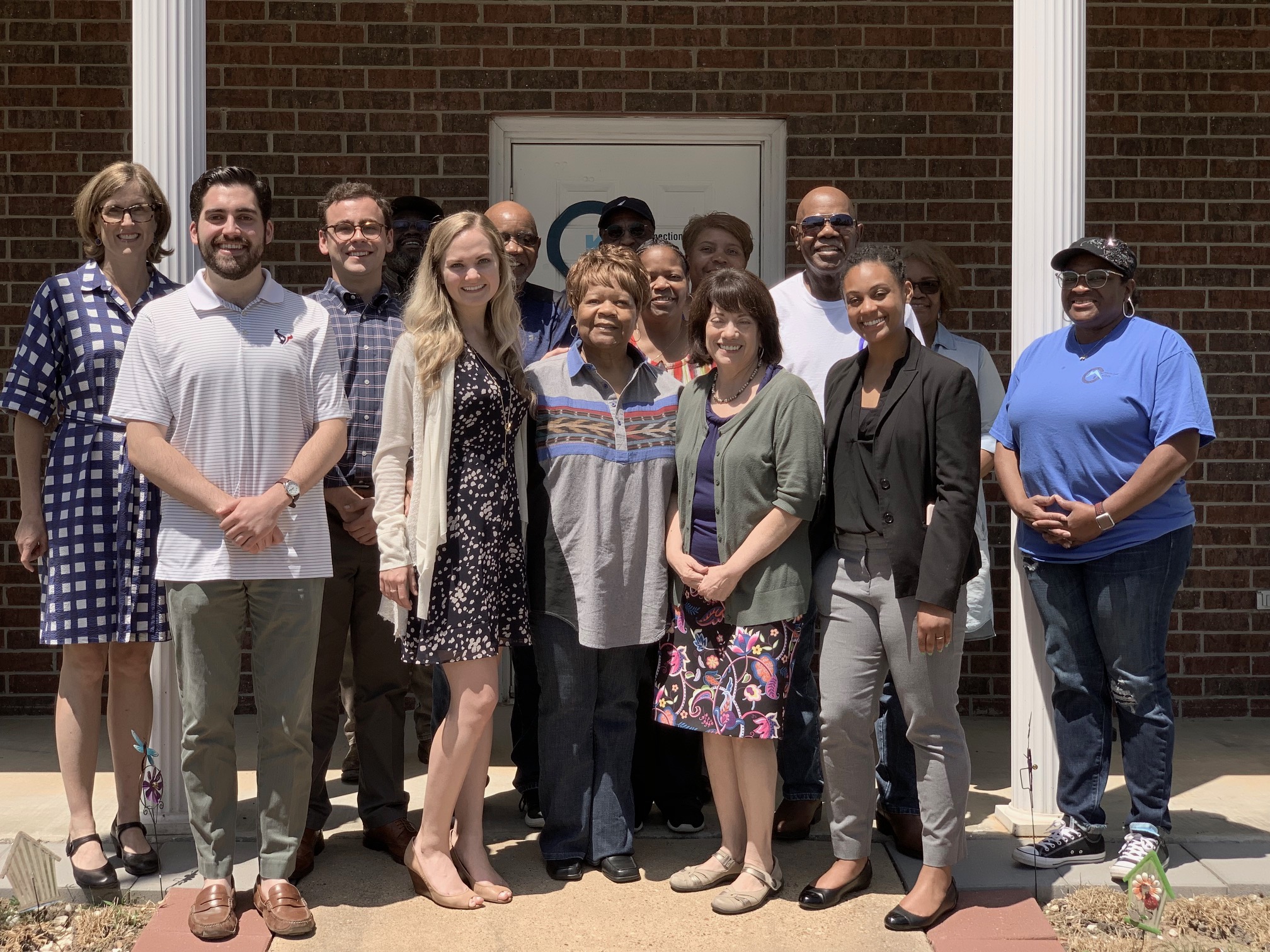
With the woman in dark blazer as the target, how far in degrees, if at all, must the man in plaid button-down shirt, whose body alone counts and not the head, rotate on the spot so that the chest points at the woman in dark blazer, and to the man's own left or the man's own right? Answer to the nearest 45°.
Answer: approximately 45° to the man's own left

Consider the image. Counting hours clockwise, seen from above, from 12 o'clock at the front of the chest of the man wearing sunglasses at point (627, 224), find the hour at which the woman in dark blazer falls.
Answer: The woman in dark blazer is roughly at 11 o'clock from the man wearing sunglasses.

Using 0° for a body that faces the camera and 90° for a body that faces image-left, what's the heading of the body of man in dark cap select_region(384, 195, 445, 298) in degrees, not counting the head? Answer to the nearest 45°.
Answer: approximately 0°
